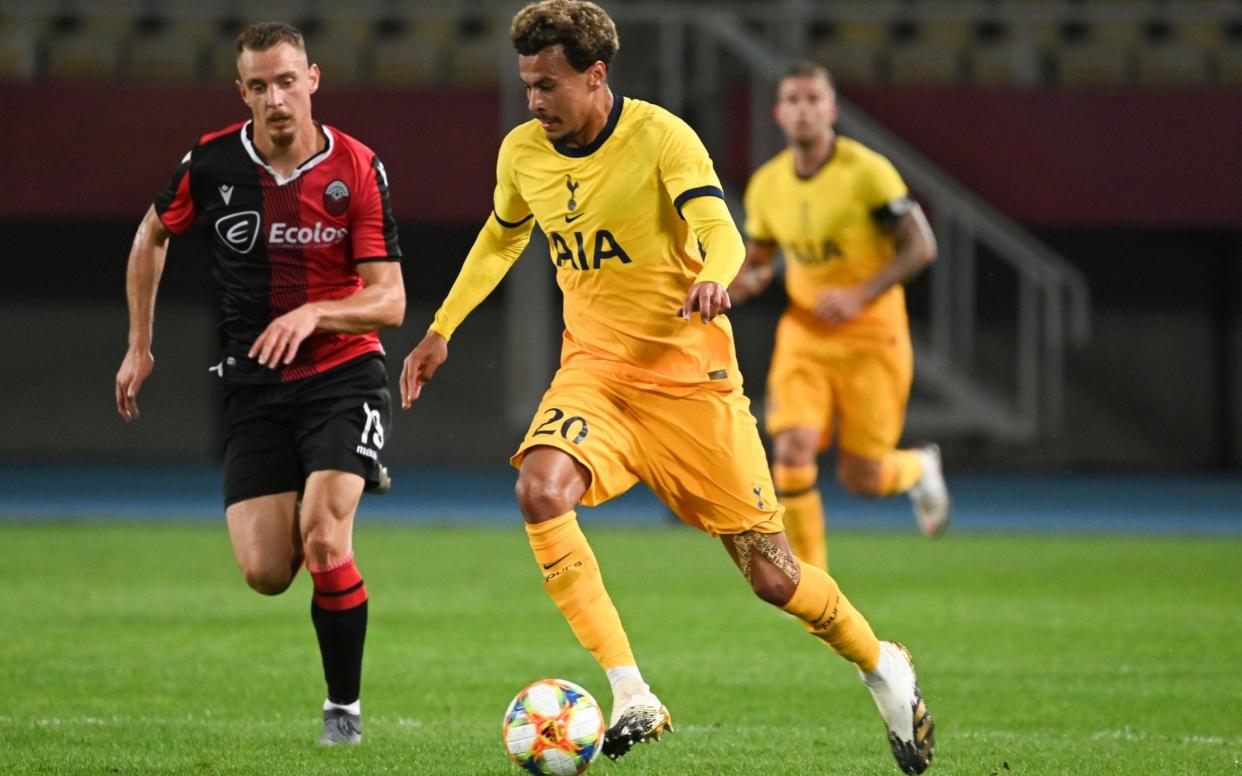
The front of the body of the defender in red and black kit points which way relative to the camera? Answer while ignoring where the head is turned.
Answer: toward the camera

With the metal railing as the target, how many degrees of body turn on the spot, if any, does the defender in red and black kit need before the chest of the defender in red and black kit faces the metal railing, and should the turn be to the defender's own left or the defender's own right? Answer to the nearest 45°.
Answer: approximately 135° to the defender's own left

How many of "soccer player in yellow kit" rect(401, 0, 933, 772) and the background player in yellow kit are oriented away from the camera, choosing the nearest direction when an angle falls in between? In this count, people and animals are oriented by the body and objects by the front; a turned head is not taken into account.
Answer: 0

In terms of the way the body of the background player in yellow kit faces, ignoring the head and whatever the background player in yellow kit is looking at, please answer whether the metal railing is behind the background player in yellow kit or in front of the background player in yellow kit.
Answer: behind

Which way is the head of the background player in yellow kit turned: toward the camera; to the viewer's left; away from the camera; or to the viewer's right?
toward the camera

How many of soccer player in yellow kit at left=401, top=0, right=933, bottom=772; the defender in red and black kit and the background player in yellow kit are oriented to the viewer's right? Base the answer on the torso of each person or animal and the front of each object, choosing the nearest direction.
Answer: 0

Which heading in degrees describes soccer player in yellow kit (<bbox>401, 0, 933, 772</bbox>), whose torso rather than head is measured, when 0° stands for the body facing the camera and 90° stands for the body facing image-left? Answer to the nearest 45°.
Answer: approximately 45°

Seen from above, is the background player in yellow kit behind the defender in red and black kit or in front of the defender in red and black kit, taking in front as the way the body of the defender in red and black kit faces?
behind

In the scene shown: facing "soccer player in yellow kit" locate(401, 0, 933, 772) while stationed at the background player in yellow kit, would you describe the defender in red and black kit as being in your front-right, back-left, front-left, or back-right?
front-right

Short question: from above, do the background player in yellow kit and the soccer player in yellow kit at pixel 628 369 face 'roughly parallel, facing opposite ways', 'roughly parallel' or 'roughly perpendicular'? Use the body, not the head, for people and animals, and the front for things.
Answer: roughly parallel

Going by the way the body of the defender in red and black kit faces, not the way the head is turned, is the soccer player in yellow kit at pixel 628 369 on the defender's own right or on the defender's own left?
on the defender's own left

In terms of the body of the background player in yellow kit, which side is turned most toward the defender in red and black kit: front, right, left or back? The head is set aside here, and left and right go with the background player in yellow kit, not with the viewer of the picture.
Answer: front

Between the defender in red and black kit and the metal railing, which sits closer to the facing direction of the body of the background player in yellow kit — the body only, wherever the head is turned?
the defender in red and black kit
